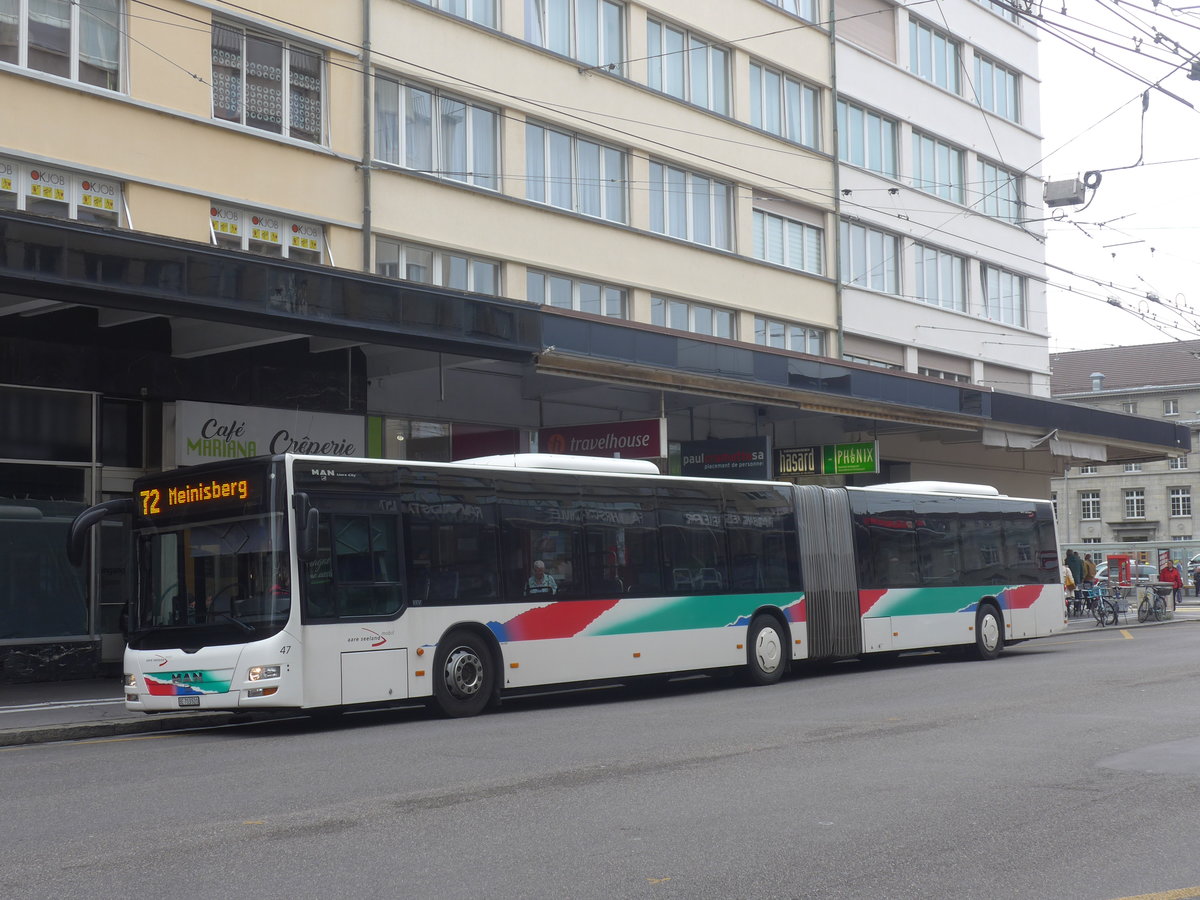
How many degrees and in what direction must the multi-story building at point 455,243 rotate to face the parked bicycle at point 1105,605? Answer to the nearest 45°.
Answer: approximately 90° to its left

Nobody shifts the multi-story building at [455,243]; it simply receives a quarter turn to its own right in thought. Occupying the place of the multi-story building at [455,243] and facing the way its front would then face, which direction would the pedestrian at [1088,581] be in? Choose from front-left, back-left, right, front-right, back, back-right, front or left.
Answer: back

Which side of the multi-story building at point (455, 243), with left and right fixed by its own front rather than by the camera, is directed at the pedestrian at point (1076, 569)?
left

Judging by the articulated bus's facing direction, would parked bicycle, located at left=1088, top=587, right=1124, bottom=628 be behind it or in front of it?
behind

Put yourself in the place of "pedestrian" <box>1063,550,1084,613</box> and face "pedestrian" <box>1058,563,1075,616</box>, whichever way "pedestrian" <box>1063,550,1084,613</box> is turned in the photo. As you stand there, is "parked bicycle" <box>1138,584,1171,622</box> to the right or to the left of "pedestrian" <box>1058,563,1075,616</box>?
left

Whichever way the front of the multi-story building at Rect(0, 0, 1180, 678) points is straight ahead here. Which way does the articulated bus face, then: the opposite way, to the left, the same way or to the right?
to the right

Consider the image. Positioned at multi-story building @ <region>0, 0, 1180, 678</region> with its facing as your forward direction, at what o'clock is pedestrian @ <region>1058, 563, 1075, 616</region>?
The pedestrian is roughly at 9 o'clock from the multi-story building.

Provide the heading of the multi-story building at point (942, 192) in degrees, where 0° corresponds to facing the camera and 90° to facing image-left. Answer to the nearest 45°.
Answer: approximately 315°

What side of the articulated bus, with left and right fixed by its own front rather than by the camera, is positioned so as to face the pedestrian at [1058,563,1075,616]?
back

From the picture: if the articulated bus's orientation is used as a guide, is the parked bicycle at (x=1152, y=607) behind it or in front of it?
behind

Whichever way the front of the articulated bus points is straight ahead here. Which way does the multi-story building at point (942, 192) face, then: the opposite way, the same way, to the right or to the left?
to the left
